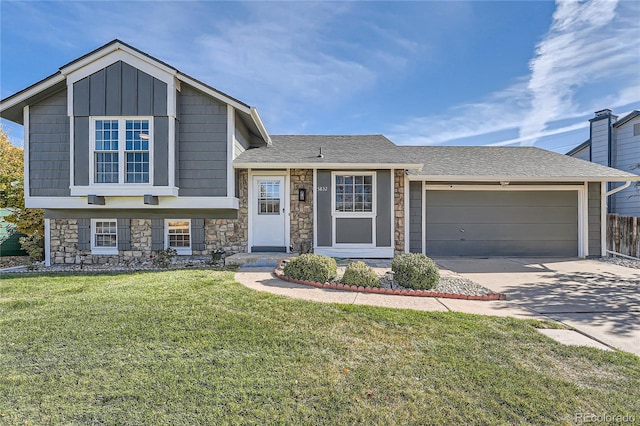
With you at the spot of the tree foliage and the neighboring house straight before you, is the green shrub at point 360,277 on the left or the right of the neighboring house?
right

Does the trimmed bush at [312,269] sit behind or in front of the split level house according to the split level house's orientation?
in front

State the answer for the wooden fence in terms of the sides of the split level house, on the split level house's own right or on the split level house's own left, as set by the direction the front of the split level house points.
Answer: on the split level house's own left

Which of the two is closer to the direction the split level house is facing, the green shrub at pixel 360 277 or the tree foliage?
the green shrub

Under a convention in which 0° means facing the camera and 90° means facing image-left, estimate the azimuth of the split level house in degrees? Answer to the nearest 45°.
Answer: approximately 0°

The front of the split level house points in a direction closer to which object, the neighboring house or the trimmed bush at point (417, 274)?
the trimmed bush

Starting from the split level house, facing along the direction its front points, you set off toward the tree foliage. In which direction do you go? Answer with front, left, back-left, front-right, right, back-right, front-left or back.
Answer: right

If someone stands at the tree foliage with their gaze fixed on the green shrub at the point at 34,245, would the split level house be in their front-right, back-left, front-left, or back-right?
front-left

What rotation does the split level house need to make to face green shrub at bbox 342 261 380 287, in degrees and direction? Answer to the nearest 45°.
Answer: approximately 45° to its left

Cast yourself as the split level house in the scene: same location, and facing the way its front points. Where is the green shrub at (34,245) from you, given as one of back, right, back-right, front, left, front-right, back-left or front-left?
right

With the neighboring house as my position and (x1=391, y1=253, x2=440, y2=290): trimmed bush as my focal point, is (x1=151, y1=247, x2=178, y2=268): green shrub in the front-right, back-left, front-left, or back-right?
front-right

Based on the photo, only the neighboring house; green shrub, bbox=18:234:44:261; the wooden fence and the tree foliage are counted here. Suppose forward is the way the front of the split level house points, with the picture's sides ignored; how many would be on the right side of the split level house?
2

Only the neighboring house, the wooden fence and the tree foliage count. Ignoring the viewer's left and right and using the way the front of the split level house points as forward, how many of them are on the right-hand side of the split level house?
1

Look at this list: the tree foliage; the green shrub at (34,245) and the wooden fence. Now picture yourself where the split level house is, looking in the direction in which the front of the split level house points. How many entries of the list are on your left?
1
